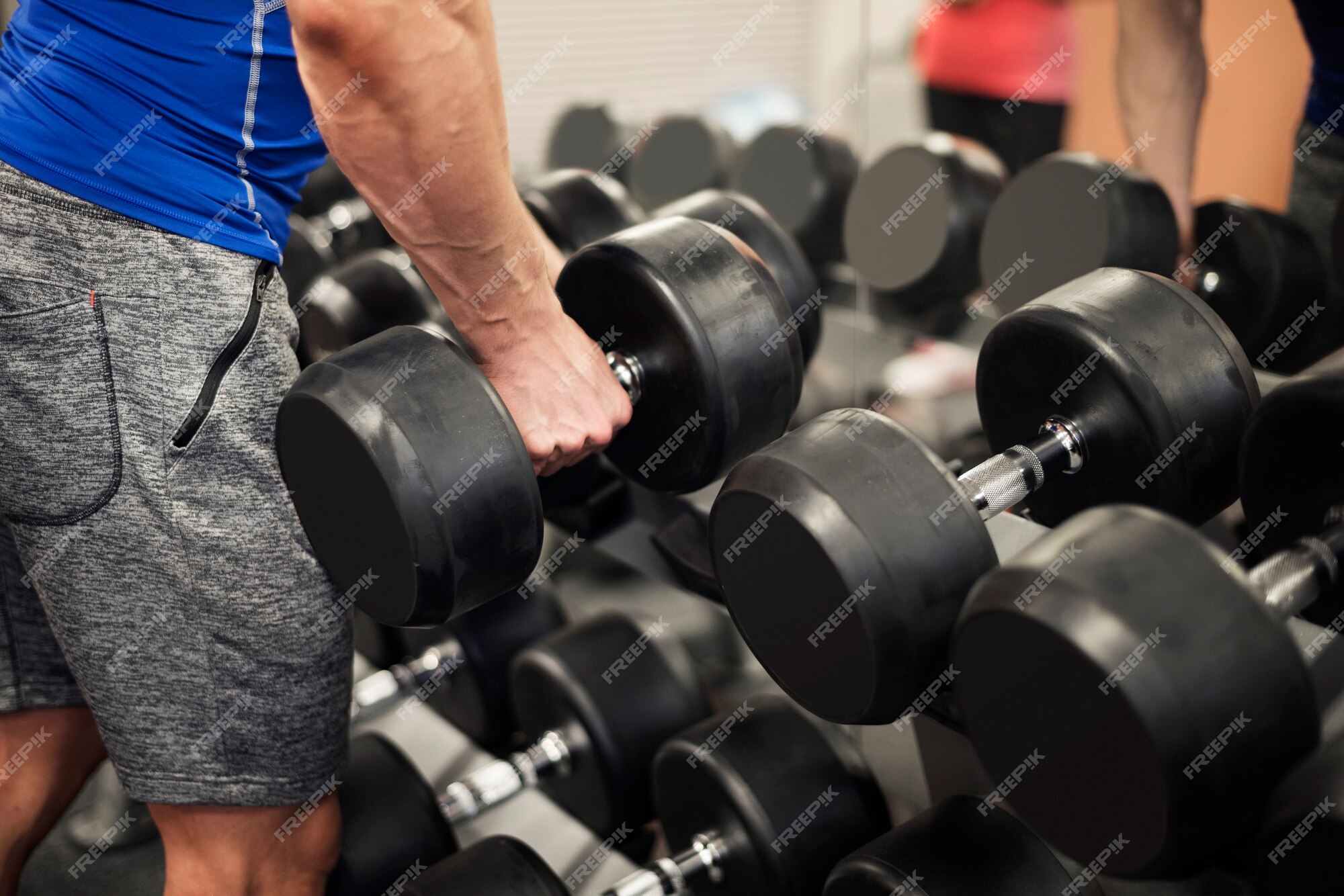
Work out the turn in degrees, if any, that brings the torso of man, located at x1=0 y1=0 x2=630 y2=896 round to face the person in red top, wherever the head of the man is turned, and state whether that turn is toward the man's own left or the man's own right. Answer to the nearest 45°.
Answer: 0° — they already face them

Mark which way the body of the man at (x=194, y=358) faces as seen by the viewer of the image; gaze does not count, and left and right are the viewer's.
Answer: facing away from the viewer and to the right of the viewer
